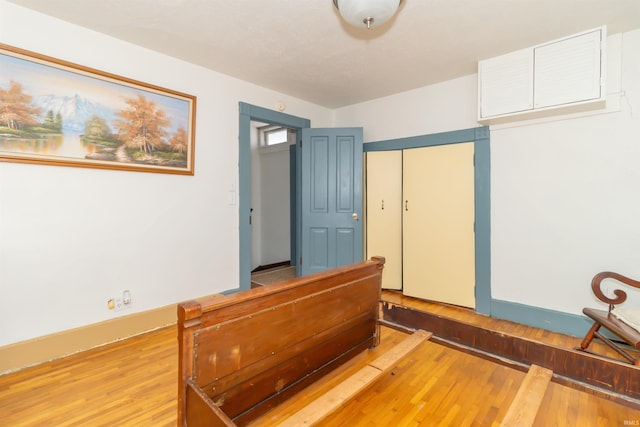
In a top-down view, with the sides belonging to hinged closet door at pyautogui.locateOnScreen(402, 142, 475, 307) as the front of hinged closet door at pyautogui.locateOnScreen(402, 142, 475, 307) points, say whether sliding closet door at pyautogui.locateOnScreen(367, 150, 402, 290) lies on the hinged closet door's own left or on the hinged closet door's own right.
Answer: on the hinged closet door's own right

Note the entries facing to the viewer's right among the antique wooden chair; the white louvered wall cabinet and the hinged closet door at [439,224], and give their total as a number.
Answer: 0

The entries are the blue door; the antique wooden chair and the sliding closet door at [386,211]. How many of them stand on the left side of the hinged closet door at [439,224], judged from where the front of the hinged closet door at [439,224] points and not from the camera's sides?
1

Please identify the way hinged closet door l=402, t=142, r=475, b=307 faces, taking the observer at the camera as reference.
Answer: facing the viewer and to the left of the viewer

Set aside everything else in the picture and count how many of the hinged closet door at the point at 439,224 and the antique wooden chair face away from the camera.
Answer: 0

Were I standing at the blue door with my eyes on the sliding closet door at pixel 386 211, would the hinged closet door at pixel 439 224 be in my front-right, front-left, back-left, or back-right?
front-right

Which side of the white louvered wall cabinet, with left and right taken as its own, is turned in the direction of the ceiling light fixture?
front

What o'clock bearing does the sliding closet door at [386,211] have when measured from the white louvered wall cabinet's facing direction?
The sliding closet door is roughly at 2 o'clock from the white louvered wall cabinet.

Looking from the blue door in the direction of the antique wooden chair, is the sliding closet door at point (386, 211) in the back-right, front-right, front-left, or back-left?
front-left

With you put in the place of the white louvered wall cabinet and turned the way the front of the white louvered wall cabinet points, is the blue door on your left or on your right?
on your right

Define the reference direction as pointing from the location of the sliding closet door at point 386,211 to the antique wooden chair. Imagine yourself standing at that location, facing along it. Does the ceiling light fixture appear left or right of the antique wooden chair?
right
